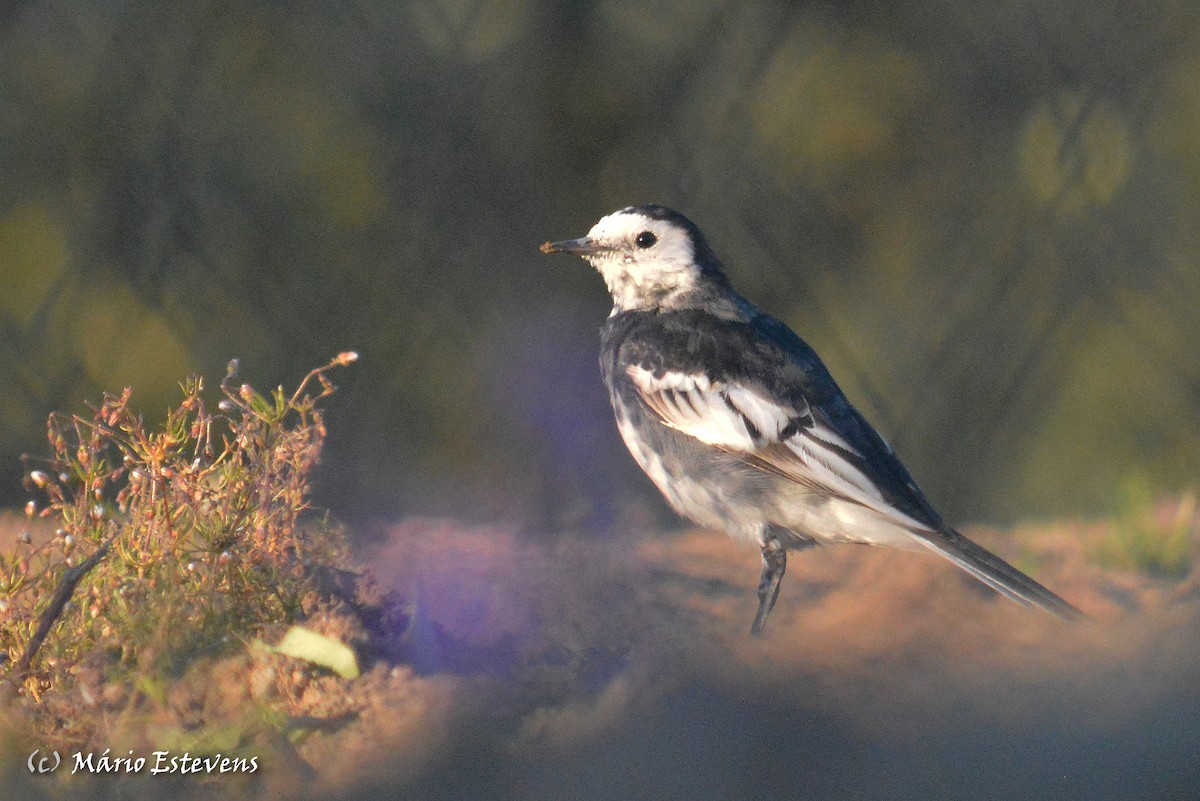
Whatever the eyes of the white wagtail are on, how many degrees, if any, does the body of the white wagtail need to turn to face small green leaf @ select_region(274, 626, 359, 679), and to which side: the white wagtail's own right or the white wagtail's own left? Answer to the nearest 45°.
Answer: approximately 45° to the white wagtail's own left

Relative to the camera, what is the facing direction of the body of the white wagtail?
to the viewer's left

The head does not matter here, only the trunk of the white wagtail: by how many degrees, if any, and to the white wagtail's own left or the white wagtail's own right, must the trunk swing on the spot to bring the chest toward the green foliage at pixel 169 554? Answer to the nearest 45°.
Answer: approximately 45° to the white wagtail's own left
